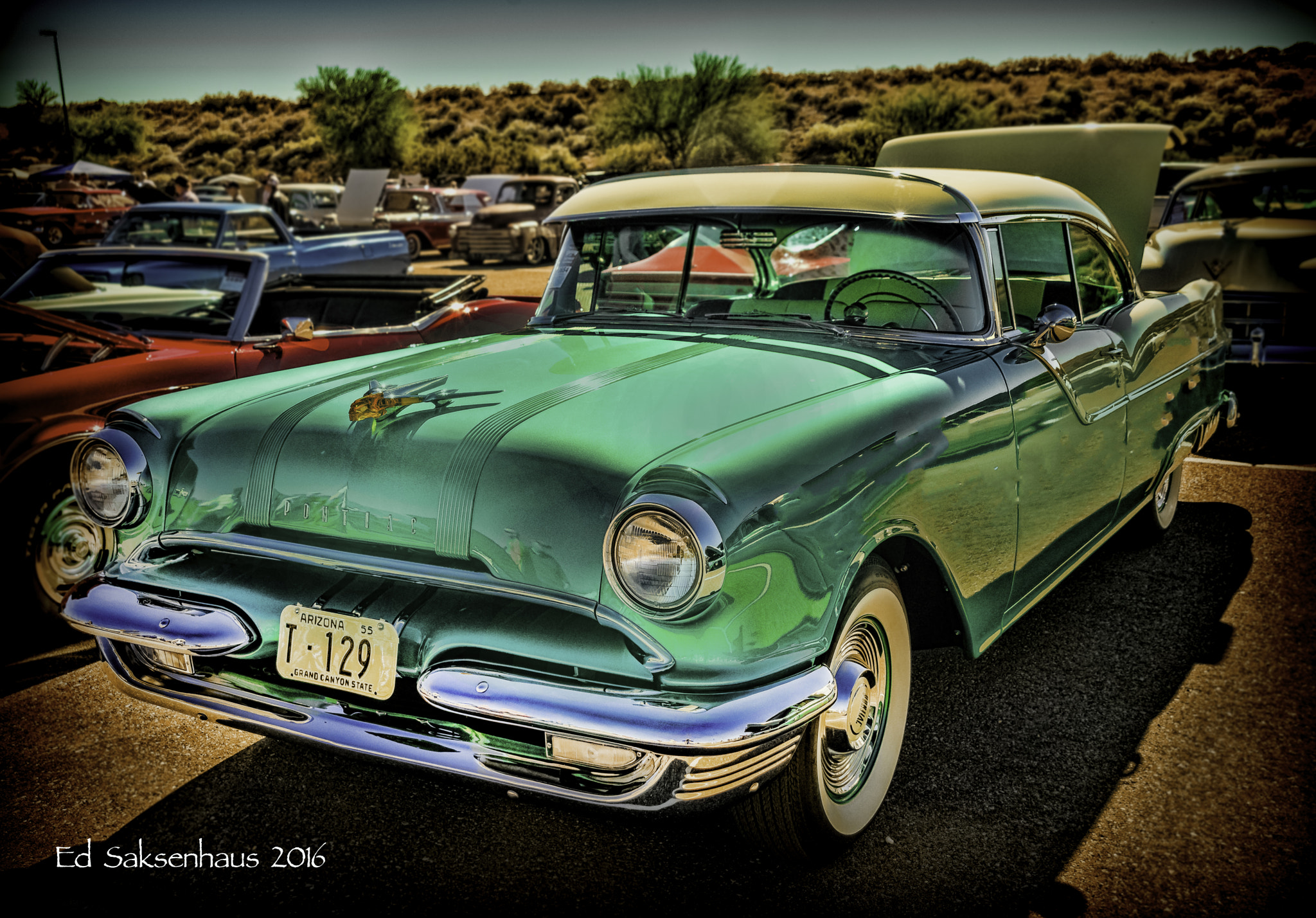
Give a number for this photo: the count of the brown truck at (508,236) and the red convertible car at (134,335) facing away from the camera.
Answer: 0

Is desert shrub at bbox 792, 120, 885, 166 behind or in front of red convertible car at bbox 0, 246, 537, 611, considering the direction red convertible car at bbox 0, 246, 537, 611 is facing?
behind

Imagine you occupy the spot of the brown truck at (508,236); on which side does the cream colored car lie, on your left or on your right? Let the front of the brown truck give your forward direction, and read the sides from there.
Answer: on your left

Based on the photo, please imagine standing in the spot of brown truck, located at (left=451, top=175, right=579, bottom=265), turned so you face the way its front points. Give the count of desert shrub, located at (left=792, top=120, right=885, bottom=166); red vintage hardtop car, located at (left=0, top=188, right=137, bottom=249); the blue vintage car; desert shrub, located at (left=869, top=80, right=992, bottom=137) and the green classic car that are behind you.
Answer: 2

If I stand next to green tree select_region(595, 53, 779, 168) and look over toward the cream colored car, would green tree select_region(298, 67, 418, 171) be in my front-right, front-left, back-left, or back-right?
back-right

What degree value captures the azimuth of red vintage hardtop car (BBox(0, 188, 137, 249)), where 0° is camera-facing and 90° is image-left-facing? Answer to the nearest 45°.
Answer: approximately 45°

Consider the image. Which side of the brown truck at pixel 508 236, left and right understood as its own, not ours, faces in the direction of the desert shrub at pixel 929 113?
back

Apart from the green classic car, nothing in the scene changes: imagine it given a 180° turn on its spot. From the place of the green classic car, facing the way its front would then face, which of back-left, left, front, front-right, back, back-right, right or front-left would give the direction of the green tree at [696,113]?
front-left

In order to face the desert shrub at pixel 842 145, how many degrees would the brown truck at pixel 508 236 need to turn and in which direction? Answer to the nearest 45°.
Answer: approximately 180°

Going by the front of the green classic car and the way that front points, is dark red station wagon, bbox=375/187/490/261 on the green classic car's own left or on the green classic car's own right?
on the green classic car's own right

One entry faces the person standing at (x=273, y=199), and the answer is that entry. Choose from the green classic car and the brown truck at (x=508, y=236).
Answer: the brown truck

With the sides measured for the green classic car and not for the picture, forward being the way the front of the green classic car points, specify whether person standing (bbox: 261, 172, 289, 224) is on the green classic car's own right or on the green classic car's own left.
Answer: on the green classic car's own right
